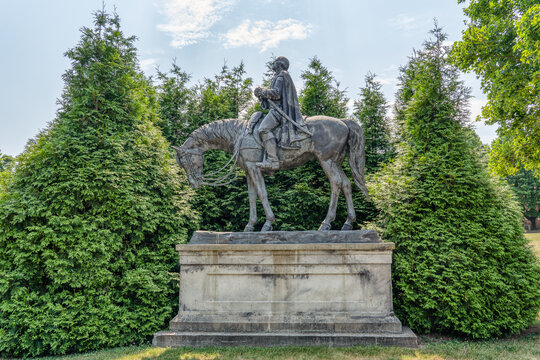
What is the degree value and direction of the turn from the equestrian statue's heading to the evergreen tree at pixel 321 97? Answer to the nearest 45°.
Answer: approximately 90° to its right

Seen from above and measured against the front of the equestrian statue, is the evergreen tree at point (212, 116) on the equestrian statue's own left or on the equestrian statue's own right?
on the equestrian statue's own right

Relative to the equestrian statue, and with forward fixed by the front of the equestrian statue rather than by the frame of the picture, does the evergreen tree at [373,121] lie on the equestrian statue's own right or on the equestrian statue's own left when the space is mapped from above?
on the equestrian statue's own right

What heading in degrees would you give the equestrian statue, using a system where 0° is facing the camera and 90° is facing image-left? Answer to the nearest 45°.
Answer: approximately 90°

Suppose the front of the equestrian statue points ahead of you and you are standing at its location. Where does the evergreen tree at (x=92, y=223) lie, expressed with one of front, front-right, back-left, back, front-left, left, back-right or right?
front

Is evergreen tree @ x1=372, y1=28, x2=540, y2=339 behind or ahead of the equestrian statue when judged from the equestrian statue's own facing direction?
behind

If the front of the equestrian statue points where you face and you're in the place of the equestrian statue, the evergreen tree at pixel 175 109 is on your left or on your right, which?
on your right
